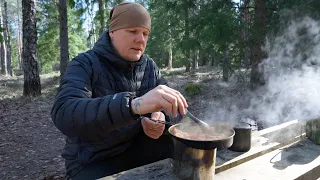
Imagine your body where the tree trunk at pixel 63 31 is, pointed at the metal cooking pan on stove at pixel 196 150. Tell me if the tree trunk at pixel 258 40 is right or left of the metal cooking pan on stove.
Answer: left

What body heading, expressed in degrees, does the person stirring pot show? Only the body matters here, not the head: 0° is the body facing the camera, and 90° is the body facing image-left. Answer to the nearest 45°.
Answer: approximately 315°

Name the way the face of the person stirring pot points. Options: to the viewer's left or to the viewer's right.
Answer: to the viewer's right

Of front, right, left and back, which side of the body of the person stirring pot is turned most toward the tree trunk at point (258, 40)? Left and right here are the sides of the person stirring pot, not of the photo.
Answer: left

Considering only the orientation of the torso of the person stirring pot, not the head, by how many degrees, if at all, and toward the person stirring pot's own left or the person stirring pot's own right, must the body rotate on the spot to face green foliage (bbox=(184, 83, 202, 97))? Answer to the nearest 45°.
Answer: approximately 135° to the person stirring pot's own left

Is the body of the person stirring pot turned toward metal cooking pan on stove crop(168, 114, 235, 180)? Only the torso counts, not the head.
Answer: yes

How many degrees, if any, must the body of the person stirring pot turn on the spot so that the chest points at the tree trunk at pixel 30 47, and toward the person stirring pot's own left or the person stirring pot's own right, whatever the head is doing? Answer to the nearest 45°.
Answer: approximately 135° to the person stirring pot's own left
